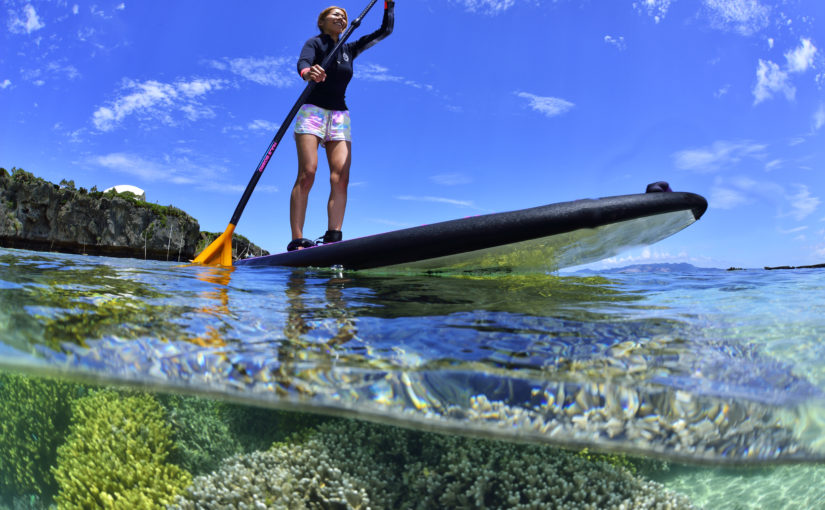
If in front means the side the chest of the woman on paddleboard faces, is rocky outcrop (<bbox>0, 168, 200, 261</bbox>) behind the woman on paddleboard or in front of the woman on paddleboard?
behind

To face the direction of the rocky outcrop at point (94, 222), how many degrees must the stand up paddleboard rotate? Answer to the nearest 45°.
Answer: approximately 135° to its left

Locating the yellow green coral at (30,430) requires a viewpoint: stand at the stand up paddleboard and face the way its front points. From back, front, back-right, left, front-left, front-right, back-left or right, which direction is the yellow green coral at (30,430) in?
back

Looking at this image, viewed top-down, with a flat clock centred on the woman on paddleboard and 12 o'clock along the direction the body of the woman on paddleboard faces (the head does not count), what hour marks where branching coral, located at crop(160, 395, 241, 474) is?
The branching coral is roughly at 2 o'clock from the woman on paddleboard.

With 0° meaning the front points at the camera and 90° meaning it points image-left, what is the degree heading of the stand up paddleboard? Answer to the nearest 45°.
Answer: approximately 270°
